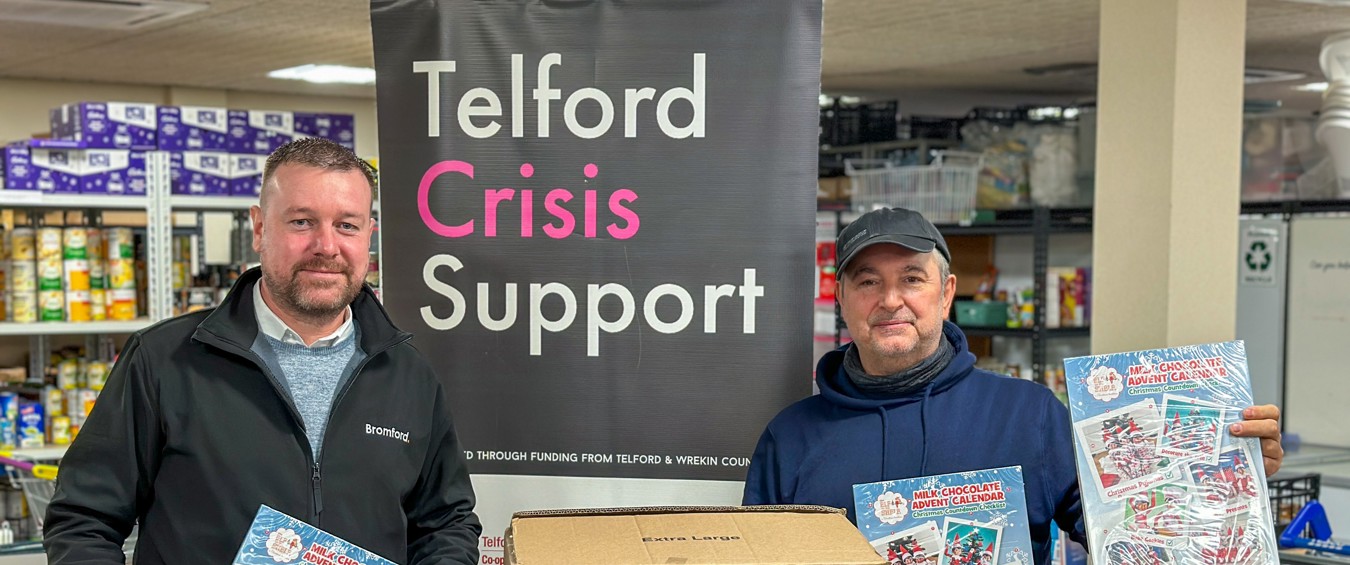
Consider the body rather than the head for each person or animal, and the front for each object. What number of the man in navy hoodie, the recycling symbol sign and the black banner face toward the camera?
3

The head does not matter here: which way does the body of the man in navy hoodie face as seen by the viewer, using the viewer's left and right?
facing the viewer

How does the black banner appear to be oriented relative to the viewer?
toward the camera

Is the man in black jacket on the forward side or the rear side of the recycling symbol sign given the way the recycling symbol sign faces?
on the forward side

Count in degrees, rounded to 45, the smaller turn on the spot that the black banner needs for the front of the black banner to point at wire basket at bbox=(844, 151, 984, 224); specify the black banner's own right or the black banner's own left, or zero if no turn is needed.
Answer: approximately 135° to the black banner's own left

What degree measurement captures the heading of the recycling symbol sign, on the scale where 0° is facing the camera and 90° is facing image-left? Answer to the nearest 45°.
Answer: approximately 0°

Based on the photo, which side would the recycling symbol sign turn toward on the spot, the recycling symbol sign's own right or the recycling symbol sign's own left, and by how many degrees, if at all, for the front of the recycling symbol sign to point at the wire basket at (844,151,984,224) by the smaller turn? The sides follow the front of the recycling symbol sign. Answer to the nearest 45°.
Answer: approximately 90° to the recycling symbol sign's own right
